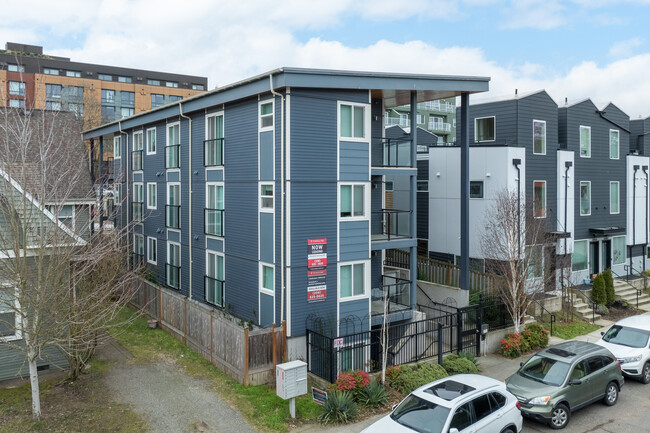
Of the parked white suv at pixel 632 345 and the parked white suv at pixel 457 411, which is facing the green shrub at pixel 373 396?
the parked white suv at pixel 632 345

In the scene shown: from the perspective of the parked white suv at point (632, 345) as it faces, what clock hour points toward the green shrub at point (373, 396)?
The green shrub is roughly at 12 o'clock from the parked white suv.

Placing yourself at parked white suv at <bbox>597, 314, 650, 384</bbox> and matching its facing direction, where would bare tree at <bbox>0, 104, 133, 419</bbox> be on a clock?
The bare tree is roughly at 12 o'clock from the parked white suv.

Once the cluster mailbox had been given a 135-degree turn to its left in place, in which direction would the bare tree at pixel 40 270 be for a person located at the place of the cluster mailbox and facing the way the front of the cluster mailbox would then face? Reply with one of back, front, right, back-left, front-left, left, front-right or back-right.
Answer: left

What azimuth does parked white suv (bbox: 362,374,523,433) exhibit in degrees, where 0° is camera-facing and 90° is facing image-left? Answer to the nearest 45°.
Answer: approximately 45°

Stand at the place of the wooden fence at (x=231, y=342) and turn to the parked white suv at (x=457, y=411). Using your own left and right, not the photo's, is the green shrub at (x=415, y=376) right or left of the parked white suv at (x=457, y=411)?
left

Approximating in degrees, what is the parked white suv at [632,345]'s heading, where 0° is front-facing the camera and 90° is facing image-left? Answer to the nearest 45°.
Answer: approximately 45°

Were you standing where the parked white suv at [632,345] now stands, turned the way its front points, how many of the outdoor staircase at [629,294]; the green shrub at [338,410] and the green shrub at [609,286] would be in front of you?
1

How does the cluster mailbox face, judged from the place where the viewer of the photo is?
facing the viewer and to the right of the viewer

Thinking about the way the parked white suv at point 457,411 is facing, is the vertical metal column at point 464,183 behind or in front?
behind

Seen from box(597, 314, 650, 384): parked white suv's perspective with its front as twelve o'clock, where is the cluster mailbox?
The cluster mailbox is roughly at 12 o'clock from the parked white suv.

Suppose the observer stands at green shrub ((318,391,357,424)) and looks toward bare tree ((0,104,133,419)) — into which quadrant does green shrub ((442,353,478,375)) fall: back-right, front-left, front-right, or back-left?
back-right

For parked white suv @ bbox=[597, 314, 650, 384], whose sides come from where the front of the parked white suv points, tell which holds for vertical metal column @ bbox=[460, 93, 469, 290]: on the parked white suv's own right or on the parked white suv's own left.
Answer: on the parked white suv's own right

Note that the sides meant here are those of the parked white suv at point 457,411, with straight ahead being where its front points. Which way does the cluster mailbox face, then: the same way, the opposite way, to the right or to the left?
to the left

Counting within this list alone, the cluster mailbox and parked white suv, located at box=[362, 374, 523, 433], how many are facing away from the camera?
0

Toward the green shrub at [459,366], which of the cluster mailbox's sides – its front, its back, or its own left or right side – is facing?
left

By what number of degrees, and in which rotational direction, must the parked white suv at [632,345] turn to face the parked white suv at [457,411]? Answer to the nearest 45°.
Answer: approximately 45° to its left
